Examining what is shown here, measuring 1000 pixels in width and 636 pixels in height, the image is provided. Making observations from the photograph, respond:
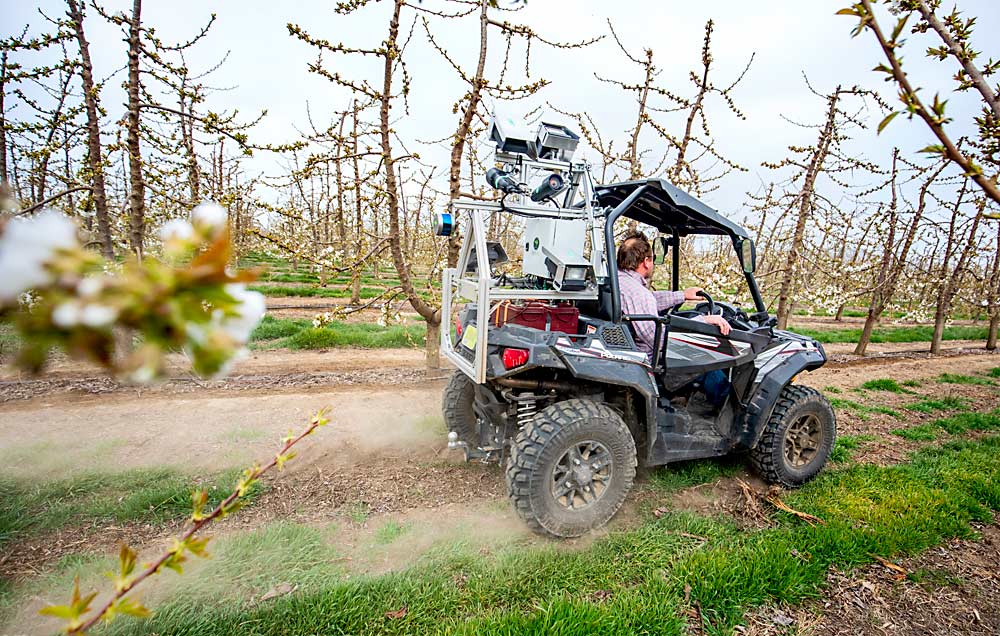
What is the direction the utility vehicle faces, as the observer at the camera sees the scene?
facing away from the viewer and to the right of the viewer

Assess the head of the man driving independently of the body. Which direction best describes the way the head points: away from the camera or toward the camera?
away from the camera

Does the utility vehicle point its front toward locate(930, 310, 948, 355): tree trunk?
yes

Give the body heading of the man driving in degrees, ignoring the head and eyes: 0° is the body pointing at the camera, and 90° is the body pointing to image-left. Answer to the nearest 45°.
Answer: approximately 225°

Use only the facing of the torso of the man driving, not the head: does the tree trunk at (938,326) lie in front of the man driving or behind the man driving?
in front

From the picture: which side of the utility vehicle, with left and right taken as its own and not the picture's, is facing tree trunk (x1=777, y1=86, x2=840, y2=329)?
front

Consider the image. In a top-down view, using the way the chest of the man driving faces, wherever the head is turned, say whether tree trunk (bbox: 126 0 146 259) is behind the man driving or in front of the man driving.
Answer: behind

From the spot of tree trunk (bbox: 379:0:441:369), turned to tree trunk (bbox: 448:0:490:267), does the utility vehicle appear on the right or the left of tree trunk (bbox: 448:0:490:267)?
right

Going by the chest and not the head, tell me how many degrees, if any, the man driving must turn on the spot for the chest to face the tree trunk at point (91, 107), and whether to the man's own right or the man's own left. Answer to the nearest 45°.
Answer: approximately 135° to the man's own left

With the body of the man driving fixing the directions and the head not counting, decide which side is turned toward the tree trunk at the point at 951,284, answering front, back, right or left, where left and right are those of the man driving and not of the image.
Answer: front
